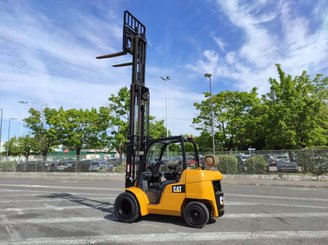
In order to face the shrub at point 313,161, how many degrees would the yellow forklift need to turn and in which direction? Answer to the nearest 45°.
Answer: approximately 90° to its right

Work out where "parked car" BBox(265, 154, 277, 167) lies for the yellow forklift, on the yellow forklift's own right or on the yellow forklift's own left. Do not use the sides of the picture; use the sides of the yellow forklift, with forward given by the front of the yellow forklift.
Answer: on the yellow forklift's own right

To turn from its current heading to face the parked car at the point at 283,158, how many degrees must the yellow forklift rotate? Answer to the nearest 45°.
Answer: approximately 90° to its right

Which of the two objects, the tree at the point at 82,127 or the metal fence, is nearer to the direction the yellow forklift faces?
the tree

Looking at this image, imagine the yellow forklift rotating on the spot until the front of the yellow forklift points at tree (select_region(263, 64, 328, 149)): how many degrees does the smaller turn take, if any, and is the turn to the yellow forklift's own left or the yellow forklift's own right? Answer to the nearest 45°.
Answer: approximately 90° to the yellow forklift's own right

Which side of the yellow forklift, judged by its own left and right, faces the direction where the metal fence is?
right

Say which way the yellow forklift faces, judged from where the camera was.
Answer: facing away from the viewer and to the left of the viewer

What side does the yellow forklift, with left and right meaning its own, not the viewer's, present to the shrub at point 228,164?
right

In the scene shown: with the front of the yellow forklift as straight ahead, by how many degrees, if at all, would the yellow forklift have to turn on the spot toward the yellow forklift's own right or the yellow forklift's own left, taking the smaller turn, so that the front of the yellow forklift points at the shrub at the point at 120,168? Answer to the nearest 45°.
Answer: approximately 45° to the yellow forklift's own right

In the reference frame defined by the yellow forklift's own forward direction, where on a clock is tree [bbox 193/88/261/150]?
The tree is roughly at 2 o'clock from the yellow forklift.

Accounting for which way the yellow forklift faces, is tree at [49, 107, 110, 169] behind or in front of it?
in front

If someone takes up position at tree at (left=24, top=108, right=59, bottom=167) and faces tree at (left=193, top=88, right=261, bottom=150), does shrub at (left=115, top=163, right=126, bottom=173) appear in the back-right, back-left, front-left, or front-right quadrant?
front-right

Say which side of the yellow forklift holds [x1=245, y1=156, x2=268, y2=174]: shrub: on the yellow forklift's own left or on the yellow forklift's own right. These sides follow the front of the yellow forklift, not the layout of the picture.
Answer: on the yellow forklift's own right

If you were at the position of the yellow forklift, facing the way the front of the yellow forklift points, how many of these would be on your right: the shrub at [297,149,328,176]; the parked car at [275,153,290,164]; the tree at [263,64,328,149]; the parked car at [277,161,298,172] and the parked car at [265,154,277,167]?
5

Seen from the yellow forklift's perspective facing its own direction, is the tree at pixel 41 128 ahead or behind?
ahead

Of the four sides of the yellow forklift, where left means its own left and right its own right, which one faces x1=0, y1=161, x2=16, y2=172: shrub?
front

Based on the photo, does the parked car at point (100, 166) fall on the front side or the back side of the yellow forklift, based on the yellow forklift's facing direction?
on the front side

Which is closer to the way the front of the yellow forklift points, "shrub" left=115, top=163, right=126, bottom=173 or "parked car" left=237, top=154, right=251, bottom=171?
the shrub
